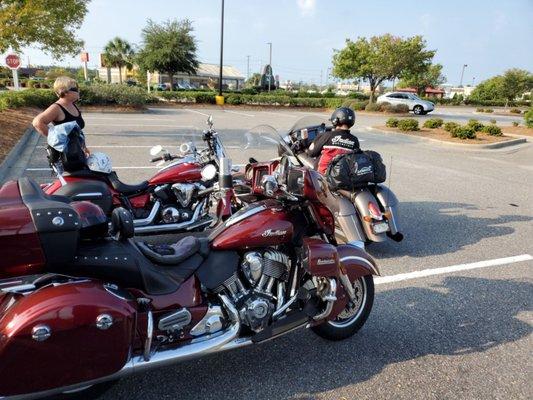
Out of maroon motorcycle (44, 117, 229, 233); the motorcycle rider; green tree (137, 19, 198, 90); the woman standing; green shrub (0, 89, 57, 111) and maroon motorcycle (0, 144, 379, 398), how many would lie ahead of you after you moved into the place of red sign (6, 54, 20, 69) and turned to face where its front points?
5

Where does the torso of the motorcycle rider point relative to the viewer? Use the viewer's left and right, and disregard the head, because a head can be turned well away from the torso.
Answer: facing away from the viewer and to the left of the viewer

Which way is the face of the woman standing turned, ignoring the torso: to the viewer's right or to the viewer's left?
to the viewer's right

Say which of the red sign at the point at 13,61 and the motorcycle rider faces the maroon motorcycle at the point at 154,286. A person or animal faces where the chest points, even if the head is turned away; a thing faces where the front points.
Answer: the red sign

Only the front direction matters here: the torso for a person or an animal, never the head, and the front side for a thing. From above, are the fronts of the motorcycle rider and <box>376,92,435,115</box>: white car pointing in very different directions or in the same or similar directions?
very different directions

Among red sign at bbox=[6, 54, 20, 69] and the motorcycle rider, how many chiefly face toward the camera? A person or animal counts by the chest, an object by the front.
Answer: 1

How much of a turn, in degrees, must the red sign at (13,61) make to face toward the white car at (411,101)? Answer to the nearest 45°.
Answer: approximately 90° to its left
